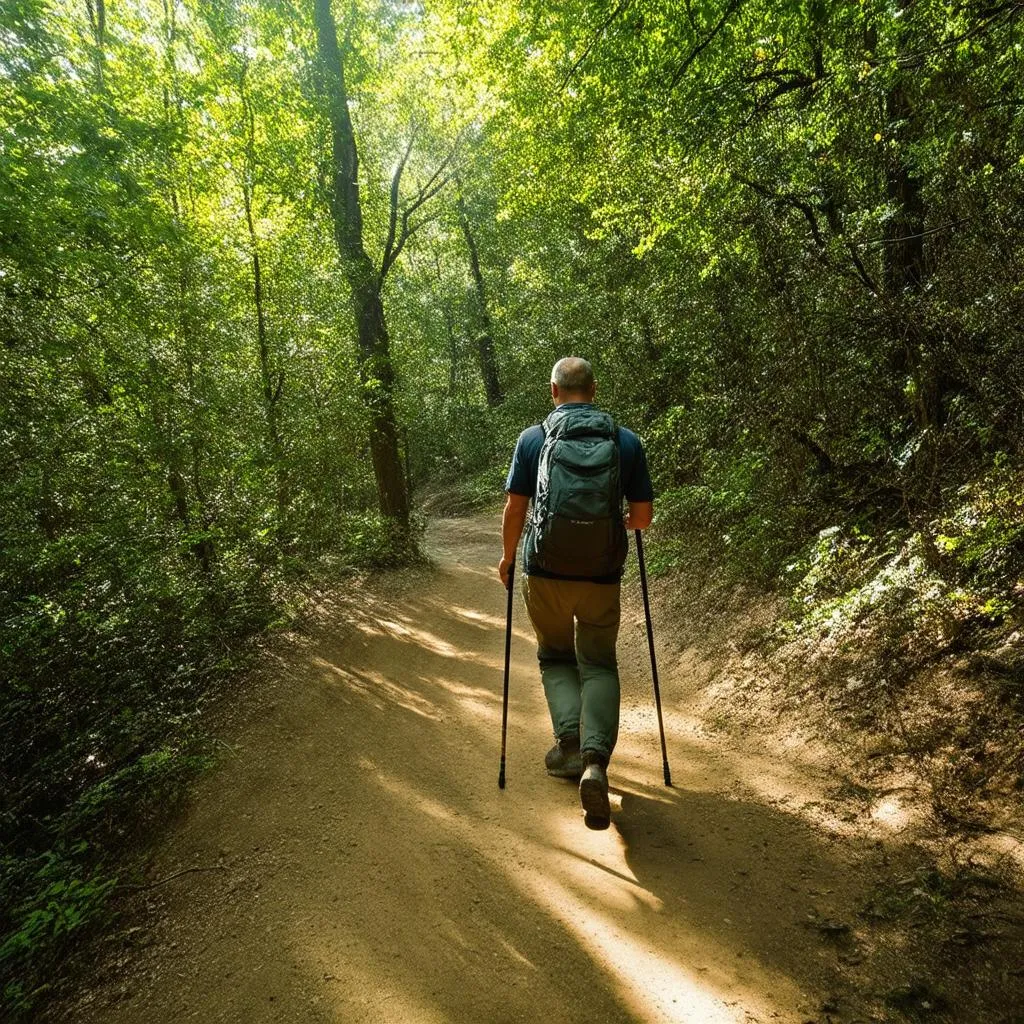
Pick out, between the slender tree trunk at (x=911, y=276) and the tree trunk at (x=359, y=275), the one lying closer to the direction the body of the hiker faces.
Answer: the tree trunk

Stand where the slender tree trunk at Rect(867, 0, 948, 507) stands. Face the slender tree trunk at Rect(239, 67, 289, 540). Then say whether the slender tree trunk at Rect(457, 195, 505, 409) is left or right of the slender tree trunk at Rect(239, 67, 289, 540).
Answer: right

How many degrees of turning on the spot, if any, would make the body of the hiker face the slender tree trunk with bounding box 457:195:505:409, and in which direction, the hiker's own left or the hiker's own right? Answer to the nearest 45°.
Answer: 0° — they already face it

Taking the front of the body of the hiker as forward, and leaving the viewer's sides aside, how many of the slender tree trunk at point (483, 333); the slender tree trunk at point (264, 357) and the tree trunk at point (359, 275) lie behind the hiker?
0

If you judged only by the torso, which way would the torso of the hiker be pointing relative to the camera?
away from the camera

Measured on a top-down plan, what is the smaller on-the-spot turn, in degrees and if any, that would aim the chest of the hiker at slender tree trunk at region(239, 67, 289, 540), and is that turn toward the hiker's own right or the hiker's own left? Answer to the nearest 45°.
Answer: approximately 45° to the hiker's own left

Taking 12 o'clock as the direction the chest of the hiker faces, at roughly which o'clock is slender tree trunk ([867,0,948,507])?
The slender tree trunk is roughly at 2 o'clock from the hiker.

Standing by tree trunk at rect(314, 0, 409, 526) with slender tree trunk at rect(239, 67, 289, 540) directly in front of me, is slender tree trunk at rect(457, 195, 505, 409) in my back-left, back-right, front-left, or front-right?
back-right
